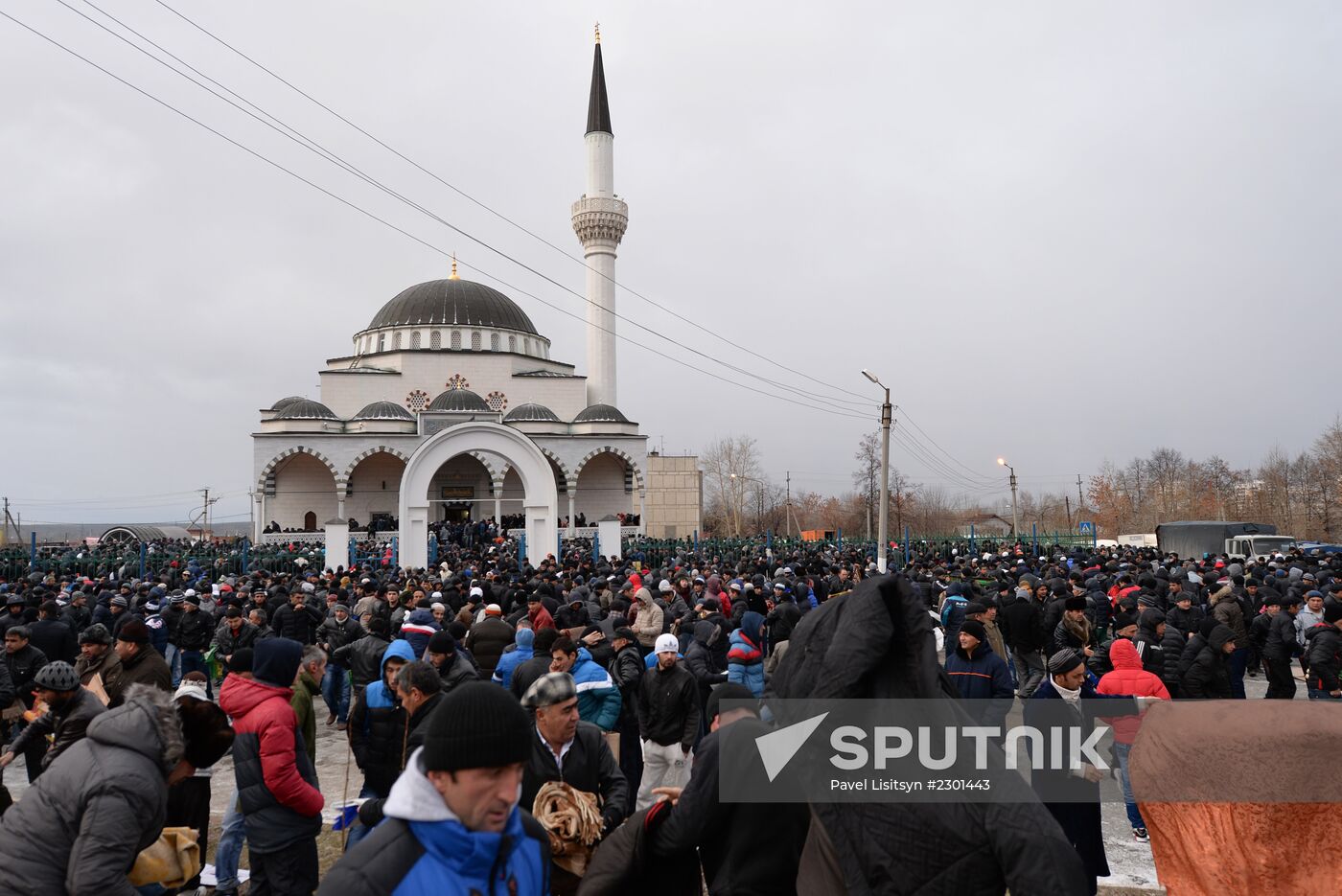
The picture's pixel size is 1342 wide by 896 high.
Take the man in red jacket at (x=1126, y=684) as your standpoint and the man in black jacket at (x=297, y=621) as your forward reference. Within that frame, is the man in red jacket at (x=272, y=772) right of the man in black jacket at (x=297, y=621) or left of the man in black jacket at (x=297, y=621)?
left

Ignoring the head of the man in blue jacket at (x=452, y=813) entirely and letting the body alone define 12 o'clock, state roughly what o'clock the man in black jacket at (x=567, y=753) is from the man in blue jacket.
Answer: The man in black jacket is roughly at 8 o'clock from the man in blue jacket.

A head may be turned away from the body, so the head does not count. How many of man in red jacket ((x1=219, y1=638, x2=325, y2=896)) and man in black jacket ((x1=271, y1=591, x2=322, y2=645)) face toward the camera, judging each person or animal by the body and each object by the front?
1

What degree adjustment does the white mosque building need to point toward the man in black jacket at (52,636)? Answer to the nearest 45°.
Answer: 0° — it already faces them

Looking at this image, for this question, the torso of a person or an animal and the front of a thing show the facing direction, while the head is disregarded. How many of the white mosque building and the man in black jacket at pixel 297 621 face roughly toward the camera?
2

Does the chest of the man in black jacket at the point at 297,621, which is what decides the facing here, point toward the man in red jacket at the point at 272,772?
yes

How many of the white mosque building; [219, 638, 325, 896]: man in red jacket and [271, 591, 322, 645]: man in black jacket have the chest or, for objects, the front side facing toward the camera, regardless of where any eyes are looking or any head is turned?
2

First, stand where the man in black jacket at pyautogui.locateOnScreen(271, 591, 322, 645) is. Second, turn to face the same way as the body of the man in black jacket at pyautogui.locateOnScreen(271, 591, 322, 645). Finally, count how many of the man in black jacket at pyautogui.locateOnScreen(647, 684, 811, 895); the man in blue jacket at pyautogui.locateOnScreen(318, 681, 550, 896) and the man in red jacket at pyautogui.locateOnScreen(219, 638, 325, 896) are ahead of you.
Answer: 3

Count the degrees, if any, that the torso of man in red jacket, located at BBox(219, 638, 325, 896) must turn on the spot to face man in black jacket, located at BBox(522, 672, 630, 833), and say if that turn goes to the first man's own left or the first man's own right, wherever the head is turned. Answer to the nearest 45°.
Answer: approximately 90° to the first man's own right
